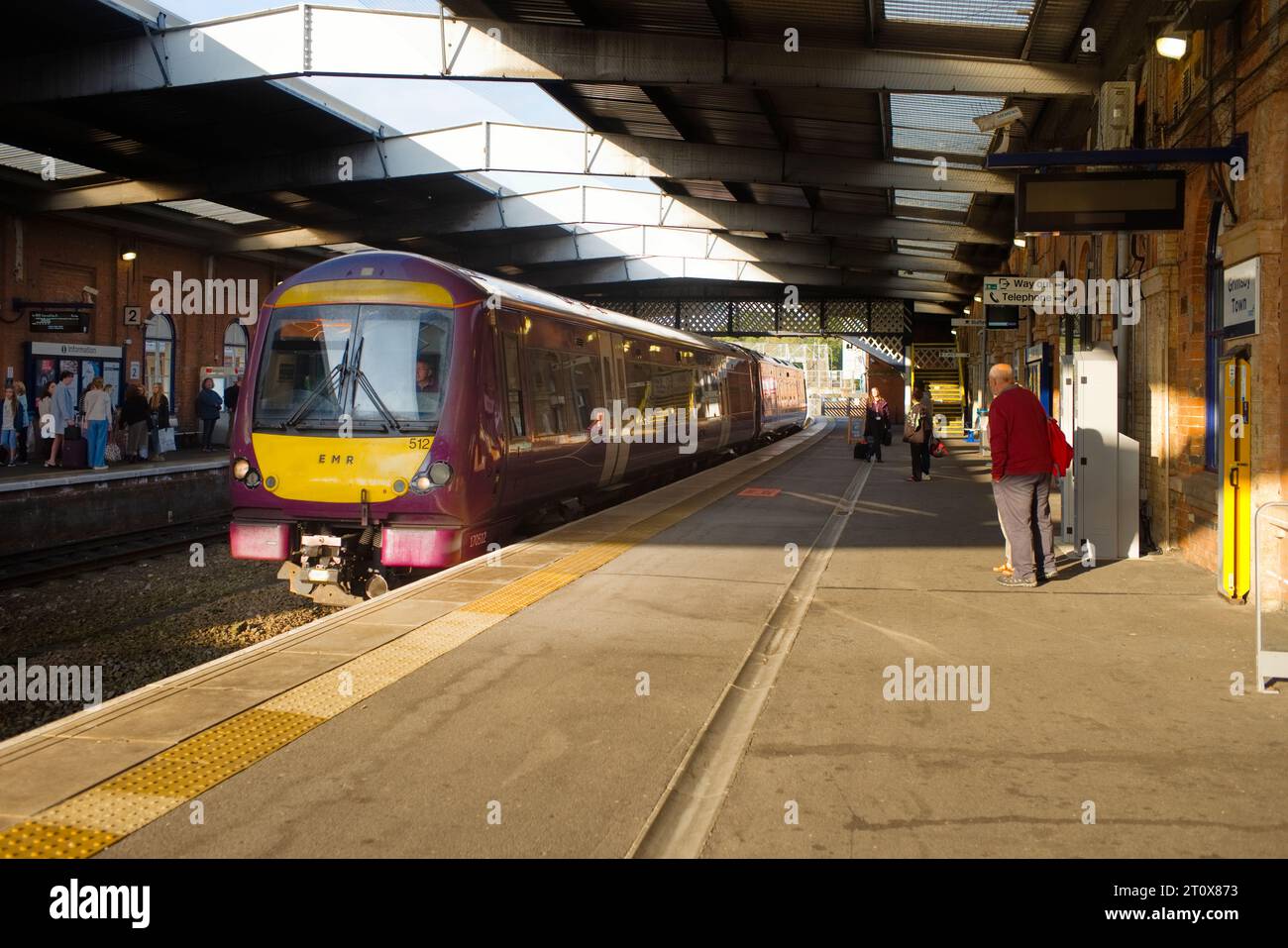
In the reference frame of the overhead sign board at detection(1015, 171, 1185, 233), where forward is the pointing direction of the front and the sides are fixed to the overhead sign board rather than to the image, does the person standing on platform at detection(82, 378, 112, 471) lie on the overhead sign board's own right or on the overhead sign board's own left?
on the overhead sign board's own right

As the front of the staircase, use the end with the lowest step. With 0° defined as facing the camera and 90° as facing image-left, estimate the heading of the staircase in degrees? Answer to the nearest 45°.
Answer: approximately 0°

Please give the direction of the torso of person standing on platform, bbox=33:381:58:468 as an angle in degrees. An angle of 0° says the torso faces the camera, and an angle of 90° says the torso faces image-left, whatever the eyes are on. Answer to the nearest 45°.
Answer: approximately 270°

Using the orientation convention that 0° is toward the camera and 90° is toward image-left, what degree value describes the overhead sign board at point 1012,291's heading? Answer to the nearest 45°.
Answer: approximately 0°

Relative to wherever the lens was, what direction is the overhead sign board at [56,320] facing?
facing the viewer

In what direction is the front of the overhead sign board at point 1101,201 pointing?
toward the camera

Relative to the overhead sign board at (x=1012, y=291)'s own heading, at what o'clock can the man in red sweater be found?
The man in red sweater is roughly at 12 o'clock from the overhead sign board.

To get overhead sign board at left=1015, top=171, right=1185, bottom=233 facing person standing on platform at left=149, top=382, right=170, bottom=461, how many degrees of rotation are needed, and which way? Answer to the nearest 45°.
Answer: approximately 135° to its right

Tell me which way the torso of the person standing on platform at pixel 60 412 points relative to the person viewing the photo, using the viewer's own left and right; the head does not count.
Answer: facing to the right of the viewer

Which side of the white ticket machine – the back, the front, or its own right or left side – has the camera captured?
left
